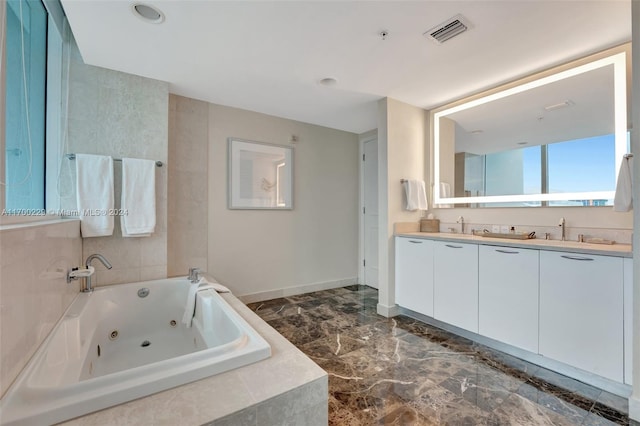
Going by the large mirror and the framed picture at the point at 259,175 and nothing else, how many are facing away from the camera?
0

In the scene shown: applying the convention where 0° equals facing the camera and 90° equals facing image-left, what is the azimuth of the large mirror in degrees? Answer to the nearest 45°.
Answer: approximately 45°

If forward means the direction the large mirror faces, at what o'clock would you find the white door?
The white door is roughly at 2 o'clock from the large mirror.

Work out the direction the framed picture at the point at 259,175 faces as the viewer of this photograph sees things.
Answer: facing the viewer and to the right of the viewer

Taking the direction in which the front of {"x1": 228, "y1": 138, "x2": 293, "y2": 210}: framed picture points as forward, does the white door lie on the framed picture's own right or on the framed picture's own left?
on the framed picture's own left

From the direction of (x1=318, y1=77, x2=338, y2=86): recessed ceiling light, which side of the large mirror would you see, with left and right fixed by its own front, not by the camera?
front

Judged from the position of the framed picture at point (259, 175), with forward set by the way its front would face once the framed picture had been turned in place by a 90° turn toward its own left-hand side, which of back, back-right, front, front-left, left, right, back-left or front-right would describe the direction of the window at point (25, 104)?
back

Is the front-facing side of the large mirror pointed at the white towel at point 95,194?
yes

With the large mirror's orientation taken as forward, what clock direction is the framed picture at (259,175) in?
The framed picture is roughly at 1 o'clock from the large mirror.

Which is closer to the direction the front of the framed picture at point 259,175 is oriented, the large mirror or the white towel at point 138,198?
the large mirror

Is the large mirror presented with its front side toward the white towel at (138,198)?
yes
